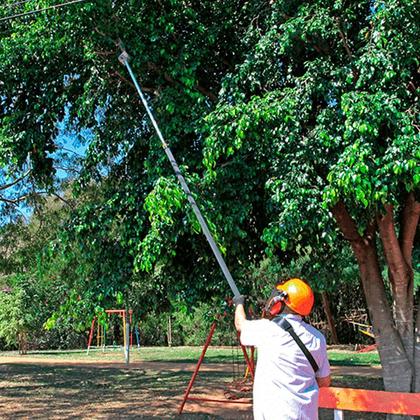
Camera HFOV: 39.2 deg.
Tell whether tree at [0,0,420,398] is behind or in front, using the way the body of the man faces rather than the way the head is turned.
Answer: in front

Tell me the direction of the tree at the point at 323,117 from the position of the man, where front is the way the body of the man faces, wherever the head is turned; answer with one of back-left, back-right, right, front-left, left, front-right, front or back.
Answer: front-right

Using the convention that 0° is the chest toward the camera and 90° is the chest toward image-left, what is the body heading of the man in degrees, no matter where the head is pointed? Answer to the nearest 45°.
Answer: approximately 135°

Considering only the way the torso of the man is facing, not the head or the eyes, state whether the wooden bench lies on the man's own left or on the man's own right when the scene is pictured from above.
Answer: on the man's own right

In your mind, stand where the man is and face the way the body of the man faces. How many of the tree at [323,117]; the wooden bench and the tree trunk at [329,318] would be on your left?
0

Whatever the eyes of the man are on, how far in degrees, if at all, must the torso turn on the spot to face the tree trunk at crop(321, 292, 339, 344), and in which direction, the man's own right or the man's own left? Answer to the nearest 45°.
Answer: approximately 45° to the man's own right
